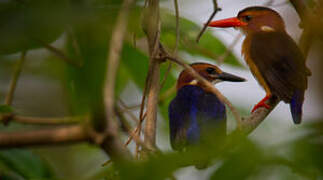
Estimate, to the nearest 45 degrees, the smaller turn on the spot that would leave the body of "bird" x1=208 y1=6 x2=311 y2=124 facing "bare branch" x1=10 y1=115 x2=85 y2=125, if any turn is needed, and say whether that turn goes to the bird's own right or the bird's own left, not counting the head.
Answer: approximately 45° to the bird's own left

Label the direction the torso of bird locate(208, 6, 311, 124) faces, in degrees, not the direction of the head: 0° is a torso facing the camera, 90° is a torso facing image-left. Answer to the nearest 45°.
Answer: approximately 90°

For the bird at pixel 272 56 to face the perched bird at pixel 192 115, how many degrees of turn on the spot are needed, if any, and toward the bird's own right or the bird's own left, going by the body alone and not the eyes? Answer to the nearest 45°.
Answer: approximately 45° to the bird's own left

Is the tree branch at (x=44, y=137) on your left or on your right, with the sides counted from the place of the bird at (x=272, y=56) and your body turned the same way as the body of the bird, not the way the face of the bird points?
on your left

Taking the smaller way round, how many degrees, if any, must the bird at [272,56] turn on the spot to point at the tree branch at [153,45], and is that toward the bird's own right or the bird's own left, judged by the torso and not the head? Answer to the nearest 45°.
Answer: approximately 45° to the bird's own left

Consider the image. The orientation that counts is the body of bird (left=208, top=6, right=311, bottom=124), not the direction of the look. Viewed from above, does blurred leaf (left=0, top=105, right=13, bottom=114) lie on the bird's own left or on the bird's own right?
on the bird's own left
